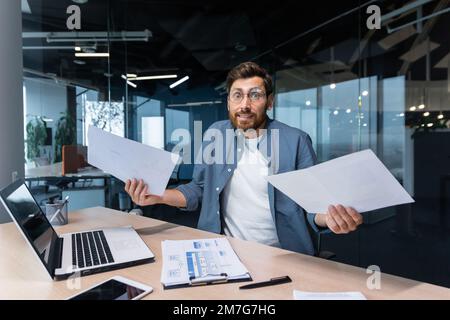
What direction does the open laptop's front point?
to the viewer's right

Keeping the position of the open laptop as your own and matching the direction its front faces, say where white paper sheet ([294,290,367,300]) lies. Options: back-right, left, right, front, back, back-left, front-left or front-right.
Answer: front-right

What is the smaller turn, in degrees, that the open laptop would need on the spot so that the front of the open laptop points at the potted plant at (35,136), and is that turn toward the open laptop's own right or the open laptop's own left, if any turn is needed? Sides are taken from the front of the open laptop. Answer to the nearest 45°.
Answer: approximately 90° to the open laptop's own left

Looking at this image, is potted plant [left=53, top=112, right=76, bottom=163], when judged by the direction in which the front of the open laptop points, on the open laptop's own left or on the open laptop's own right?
on the open laptop's own left

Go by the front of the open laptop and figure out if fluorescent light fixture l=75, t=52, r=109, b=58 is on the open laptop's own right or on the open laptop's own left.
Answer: on the open laptop's own left
